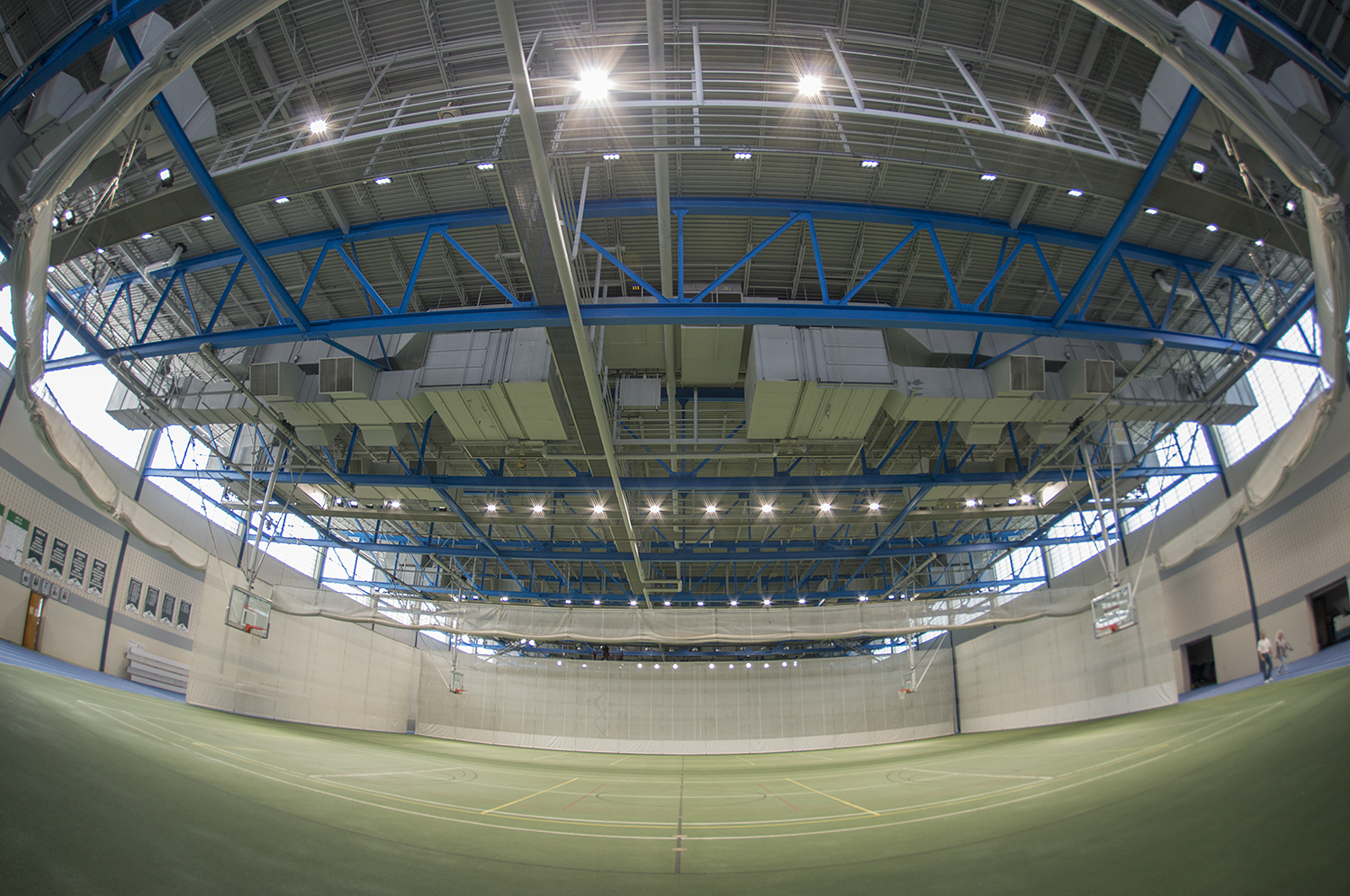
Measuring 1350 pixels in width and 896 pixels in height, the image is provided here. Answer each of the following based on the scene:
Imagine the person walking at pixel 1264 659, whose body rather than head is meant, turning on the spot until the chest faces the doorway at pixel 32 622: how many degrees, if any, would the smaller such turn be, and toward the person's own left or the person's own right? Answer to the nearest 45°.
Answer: approximately 90° to the person's own right

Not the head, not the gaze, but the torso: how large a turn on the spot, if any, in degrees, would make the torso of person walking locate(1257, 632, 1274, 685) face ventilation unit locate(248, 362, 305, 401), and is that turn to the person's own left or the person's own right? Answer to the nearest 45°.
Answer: approximately 90° to the person's own right

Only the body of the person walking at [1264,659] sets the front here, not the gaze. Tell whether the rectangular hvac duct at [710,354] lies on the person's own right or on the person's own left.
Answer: on the person's own right

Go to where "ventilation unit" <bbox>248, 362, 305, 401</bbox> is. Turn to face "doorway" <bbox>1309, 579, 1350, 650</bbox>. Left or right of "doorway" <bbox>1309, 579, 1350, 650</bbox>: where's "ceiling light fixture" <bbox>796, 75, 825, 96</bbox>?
right

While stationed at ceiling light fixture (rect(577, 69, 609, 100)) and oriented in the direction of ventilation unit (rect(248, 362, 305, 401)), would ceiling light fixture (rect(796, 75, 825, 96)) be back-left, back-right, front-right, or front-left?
back-right

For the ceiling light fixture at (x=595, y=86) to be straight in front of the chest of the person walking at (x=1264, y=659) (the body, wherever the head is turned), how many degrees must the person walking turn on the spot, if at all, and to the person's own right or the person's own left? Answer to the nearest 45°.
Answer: approximately 45° to the person's own right

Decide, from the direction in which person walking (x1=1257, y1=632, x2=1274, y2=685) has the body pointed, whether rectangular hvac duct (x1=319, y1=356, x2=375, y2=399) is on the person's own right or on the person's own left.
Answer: on the person's own right

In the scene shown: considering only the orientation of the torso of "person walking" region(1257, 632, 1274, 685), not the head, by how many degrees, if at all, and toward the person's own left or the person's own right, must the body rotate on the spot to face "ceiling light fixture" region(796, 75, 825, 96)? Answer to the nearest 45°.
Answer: approximately 45° to the person's own right

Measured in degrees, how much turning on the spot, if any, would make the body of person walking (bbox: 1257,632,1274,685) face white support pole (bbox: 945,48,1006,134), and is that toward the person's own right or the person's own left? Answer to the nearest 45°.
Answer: approximately 45° to the person's own right
